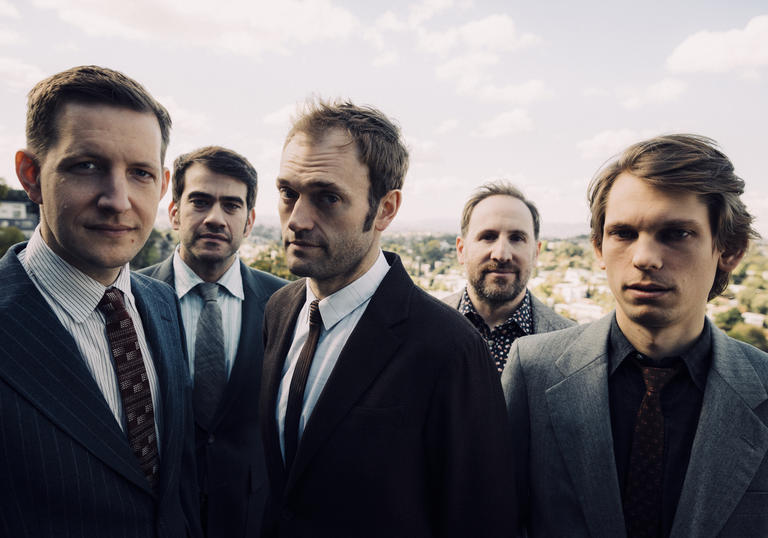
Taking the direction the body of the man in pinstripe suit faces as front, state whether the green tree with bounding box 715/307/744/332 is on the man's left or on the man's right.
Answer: on the man's left

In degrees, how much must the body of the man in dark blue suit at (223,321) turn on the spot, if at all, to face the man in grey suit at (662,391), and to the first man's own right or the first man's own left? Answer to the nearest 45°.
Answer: approximately 45° to the first man's own left

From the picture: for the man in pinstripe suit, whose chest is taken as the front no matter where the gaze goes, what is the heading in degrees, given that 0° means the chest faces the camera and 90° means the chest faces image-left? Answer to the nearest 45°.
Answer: approximately 315°

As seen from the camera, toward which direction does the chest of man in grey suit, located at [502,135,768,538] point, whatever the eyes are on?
toward the camera

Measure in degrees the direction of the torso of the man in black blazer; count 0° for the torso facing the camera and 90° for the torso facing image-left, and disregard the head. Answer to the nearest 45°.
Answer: approximately 45°

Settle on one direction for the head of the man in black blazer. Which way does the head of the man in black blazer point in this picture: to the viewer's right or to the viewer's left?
to the viewer's left

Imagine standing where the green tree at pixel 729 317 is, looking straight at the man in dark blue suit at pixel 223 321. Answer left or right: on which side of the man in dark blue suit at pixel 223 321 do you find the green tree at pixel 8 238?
right

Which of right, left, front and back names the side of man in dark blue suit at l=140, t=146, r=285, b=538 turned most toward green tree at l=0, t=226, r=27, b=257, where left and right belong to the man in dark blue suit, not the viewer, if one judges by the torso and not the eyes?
back

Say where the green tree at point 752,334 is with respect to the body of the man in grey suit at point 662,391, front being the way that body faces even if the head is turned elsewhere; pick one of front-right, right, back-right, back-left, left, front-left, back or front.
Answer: back

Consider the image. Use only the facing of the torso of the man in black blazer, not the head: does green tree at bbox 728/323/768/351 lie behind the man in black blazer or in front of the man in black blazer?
behind

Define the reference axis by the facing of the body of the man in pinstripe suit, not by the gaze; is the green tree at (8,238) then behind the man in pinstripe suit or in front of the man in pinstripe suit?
behind

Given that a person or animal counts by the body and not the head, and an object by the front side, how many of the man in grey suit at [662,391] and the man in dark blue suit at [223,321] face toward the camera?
2
